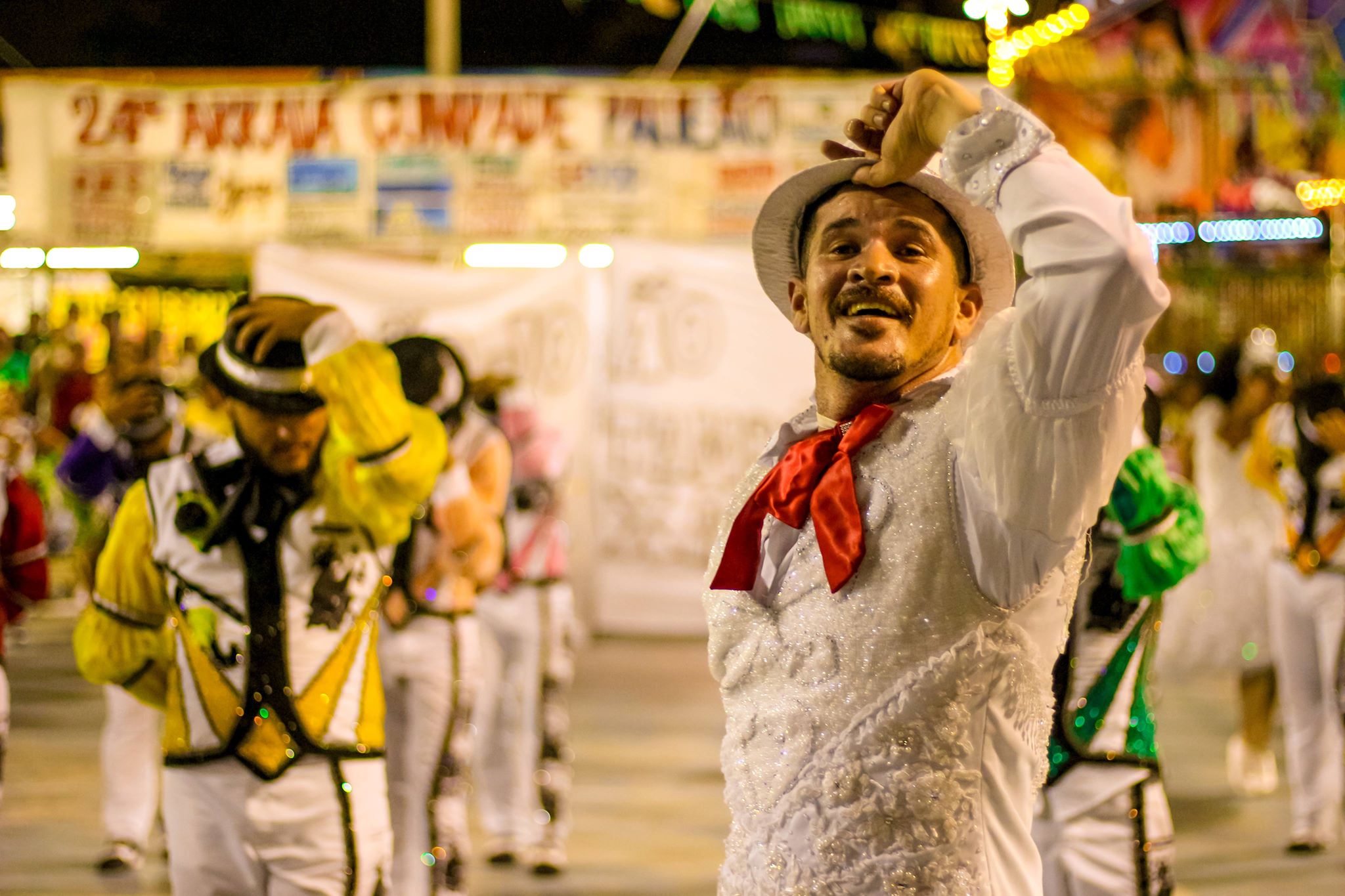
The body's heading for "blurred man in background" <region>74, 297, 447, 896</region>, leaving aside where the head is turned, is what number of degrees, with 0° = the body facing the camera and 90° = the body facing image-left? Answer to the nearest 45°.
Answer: approximately 0°

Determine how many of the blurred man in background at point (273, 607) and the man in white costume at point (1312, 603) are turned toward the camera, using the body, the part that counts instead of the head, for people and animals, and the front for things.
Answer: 2

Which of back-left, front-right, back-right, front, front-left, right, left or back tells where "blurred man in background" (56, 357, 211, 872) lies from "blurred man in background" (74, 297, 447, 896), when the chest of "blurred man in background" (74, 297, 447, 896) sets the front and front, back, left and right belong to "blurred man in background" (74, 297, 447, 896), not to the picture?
back

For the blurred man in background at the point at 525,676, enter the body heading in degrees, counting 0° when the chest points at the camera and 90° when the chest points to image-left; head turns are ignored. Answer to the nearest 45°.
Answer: approximately 45°

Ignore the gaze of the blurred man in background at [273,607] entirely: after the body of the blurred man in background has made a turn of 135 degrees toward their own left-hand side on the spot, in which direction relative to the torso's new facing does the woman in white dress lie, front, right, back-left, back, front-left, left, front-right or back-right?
front

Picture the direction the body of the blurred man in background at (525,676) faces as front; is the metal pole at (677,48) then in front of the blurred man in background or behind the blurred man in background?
behind

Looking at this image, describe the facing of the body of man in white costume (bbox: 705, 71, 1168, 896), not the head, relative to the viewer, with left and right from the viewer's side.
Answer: facing the viewer and to the left of the viewer

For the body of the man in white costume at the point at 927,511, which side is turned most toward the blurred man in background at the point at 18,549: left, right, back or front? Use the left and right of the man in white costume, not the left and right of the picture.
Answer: right

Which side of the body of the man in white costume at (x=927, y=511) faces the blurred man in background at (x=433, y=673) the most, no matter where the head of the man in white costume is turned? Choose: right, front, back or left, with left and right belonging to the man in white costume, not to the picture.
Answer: right
